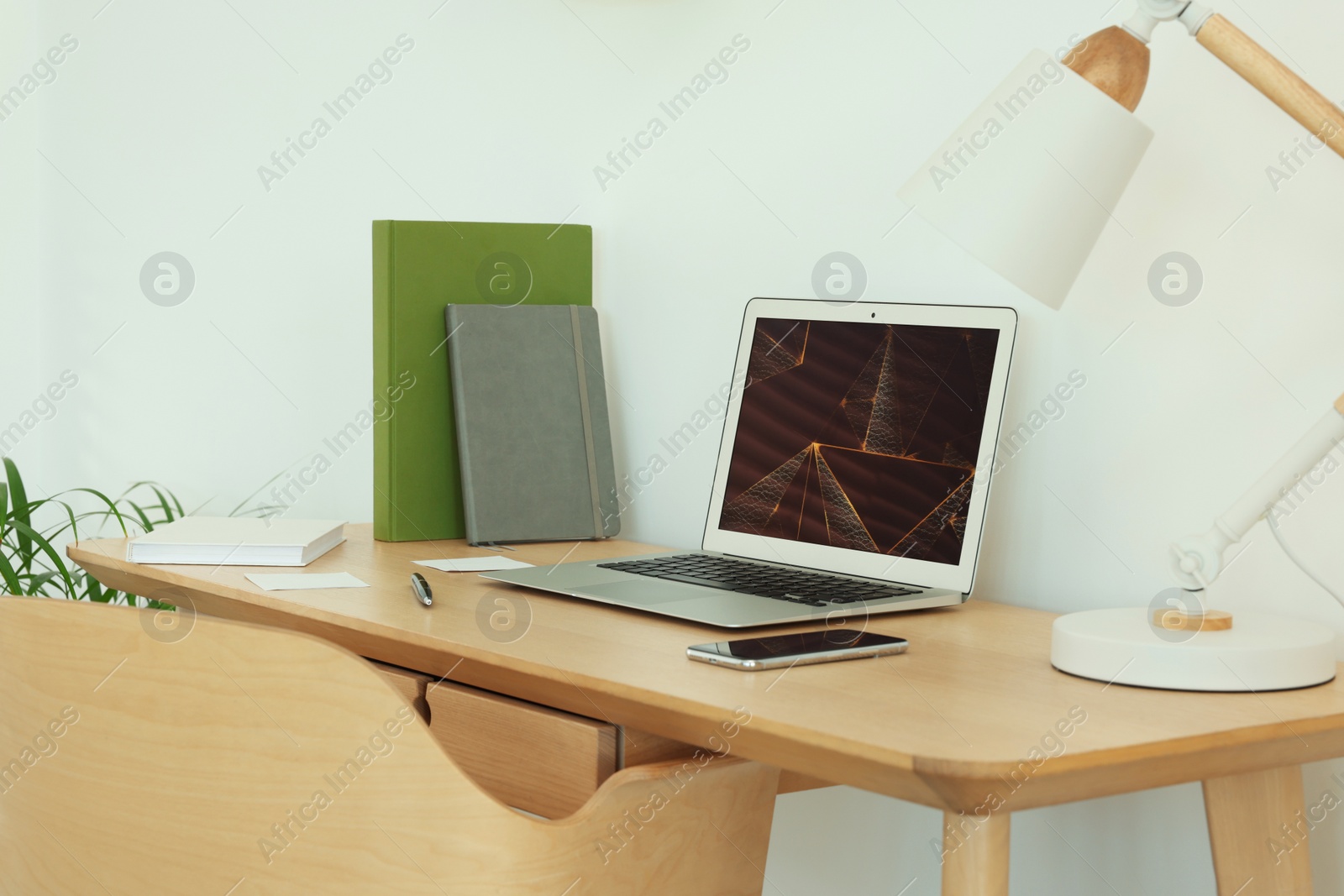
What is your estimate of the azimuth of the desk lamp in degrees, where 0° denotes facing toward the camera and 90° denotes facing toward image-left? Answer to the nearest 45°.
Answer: approximately 90°

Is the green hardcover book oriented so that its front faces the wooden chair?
yes

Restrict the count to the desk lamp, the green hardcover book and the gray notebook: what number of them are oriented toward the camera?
2

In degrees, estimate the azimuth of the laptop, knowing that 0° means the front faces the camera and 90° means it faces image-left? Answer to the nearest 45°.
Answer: approximately 45°

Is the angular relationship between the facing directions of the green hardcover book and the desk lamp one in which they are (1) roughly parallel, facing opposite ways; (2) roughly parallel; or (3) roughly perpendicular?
roughly perpendicular
